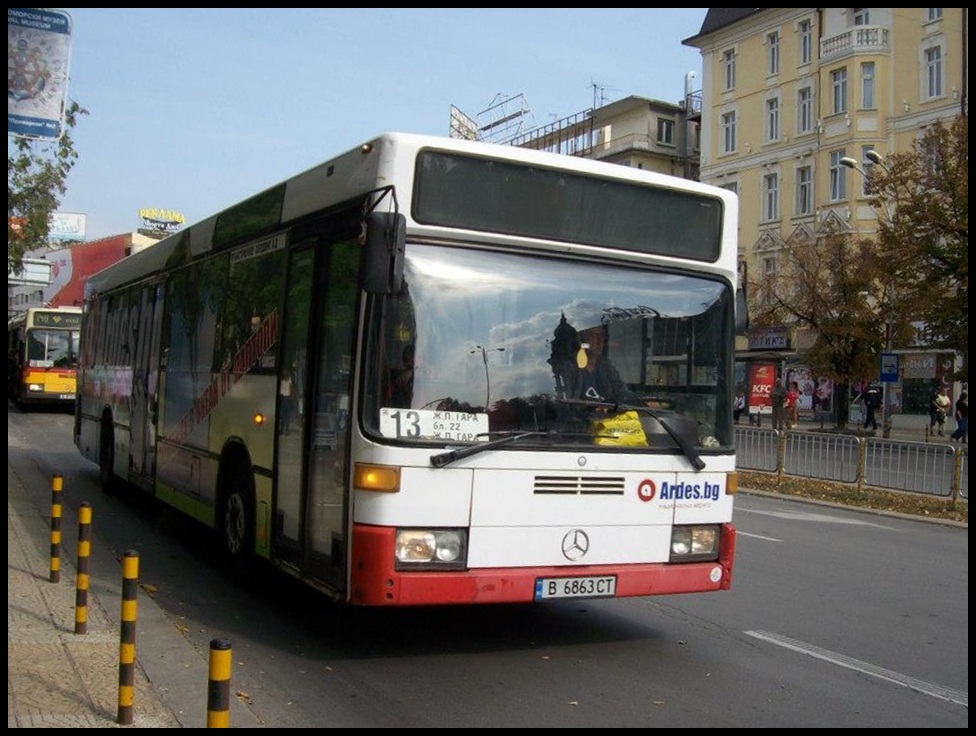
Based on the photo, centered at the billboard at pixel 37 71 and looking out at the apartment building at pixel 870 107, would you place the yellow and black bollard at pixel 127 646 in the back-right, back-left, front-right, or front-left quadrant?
back-right

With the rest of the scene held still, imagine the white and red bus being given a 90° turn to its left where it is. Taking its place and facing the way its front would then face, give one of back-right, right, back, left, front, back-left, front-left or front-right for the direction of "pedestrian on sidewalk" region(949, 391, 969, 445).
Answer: front

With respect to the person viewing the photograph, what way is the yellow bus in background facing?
facing the viewer

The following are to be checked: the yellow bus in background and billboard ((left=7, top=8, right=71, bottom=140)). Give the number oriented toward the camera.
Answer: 2

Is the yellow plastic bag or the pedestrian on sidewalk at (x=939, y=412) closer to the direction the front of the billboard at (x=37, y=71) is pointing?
the yellow plastic bag

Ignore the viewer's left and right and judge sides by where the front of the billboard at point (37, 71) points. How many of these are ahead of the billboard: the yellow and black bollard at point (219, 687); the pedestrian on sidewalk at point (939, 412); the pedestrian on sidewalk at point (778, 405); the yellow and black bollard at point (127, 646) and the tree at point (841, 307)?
2

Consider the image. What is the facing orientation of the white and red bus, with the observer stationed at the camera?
facing the viewer and to the right of the viewer

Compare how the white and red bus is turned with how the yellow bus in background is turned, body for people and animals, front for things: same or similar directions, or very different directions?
same or similar directions

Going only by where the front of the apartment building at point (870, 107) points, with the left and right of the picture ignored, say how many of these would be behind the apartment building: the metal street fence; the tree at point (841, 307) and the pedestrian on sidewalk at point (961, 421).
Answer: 0

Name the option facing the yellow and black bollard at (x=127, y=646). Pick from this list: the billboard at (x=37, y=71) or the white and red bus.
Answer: the billboard

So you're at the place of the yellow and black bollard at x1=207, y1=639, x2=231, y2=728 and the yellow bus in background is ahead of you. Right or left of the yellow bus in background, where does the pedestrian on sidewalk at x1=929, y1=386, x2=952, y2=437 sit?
right

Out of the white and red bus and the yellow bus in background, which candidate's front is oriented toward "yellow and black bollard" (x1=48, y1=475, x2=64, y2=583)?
the yellow bus in background

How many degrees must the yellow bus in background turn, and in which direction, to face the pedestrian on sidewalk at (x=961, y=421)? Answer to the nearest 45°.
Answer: approximately 45° to its left

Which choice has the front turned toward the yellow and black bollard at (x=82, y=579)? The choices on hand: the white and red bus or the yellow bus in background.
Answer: the yellow bus in background

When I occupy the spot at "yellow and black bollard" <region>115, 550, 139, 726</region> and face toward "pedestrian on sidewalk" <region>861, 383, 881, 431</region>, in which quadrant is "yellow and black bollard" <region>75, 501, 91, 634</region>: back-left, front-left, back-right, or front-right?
front-left

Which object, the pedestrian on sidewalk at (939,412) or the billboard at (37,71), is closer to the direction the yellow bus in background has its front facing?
the billboard

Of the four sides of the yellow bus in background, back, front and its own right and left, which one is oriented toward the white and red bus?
front
